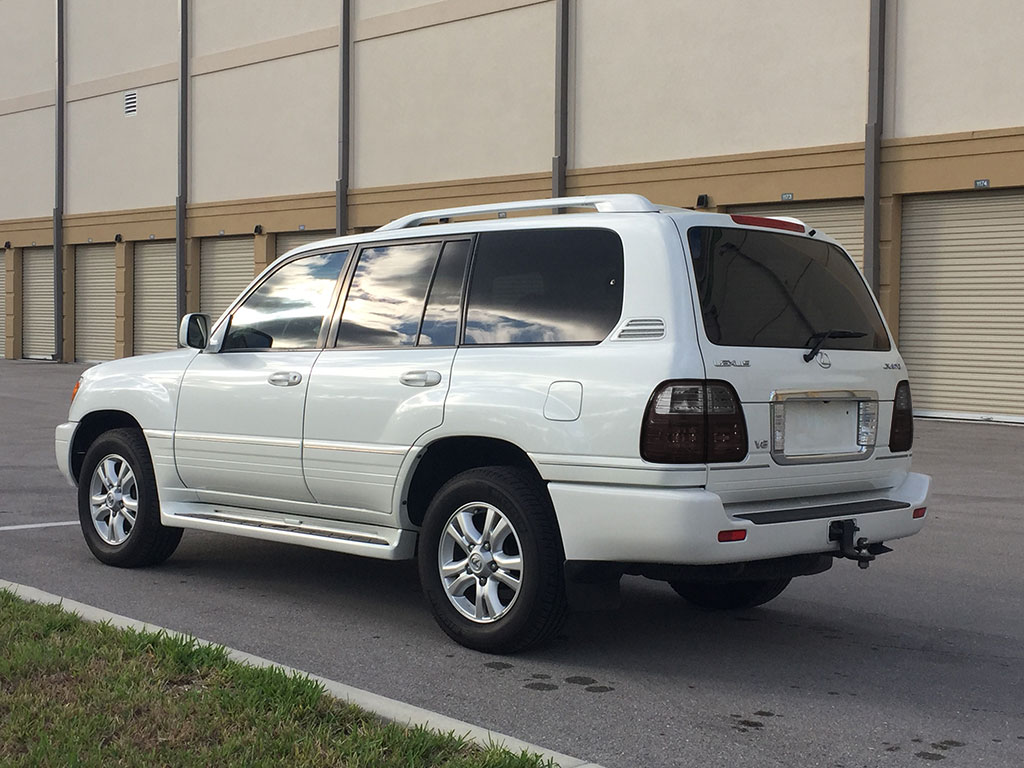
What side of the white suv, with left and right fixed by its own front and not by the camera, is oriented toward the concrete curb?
left

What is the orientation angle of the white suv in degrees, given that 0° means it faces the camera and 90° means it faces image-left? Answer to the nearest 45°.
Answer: approximately 135°
